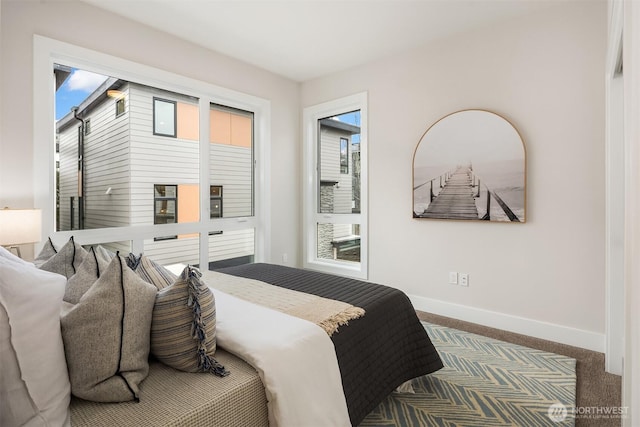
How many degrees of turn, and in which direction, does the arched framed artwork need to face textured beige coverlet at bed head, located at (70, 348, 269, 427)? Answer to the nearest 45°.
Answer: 0° — it already faces it

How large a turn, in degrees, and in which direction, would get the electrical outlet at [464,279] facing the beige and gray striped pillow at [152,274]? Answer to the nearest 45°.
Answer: approximately 45° to its right

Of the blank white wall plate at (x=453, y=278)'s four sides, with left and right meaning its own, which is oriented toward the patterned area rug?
front

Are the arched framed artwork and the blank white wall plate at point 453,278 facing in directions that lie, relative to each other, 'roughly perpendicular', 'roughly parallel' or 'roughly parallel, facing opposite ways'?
roughly parallel

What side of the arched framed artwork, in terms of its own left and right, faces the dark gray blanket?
front

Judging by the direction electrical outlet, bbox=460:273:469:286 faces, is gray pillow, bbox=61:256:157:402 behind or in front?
in front

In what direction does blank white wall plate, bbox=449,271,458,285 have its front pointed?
toward the camera

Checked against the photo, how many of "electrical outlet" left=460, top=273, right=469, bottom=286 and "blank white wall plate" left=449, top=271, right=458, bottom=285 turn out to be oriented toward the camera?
2

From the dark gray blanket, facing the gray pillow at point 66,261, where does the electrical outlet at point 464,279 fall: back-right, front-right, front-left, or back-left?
back-right

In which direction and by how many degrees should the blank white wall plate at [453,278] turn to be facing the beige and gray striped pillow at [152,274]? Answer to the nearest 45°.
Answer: approximately 45° to its right

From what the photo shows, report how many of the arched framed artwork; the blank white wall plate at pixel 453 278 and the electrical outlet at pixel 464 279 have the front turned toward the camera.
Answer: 3

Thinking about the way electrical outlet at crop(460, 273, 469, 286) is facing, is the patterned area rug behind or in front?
in front

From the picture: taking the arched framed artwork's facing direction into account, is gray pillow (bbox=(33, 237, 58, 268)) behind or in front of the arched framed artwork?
in front

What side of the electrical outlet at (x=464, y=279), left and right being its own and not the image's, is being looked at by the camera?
front

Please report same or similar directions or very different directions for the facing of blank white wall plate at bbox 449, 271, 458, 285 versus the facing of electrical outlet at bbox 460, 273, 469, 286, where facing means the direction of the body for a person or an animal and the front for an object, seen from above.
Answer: same or similar directions
